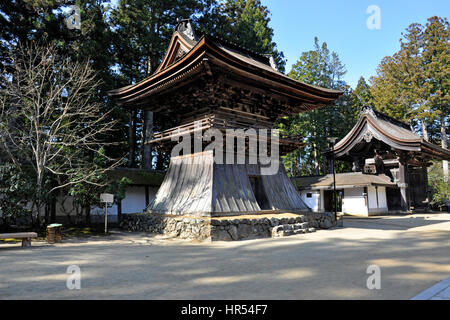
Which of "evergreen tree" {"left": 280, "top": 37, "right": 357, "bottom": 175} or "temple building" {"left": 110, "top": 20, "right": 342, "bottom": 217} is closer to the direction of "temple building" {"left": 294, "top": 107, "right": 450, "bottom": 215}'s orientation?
the temple building

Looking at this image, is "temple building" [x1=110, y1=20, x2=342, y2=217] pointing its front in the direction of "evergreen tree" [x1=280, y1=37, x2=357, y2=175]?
no

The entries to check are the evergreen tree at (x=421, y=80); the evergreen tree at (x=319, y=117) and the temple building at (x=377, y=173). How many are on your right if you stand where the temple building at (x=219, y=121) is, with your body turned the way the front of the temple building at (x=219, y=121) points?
0

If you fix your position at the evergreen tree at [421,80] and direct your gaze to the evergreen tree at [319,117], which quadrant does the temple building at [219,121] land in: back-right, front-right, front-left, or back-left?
front-left

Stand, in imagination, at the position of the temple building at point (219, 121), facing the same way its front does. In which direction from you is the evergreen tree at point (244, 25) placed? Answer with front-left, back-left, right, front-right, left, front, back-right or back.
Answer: back-left

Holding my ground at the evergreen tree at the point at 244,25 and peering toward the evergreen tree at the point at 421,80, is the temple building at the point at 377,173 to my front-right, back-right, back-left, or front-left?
front-right

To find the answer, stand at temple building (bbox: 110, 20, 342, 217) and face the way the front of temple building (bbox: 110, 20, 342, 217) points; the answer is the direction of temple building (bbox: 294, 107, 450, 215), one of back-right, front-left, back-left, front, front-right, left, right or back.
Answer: left

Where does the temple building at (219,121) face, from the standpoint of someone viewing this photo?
facing the viewer and to the right of the viewer
